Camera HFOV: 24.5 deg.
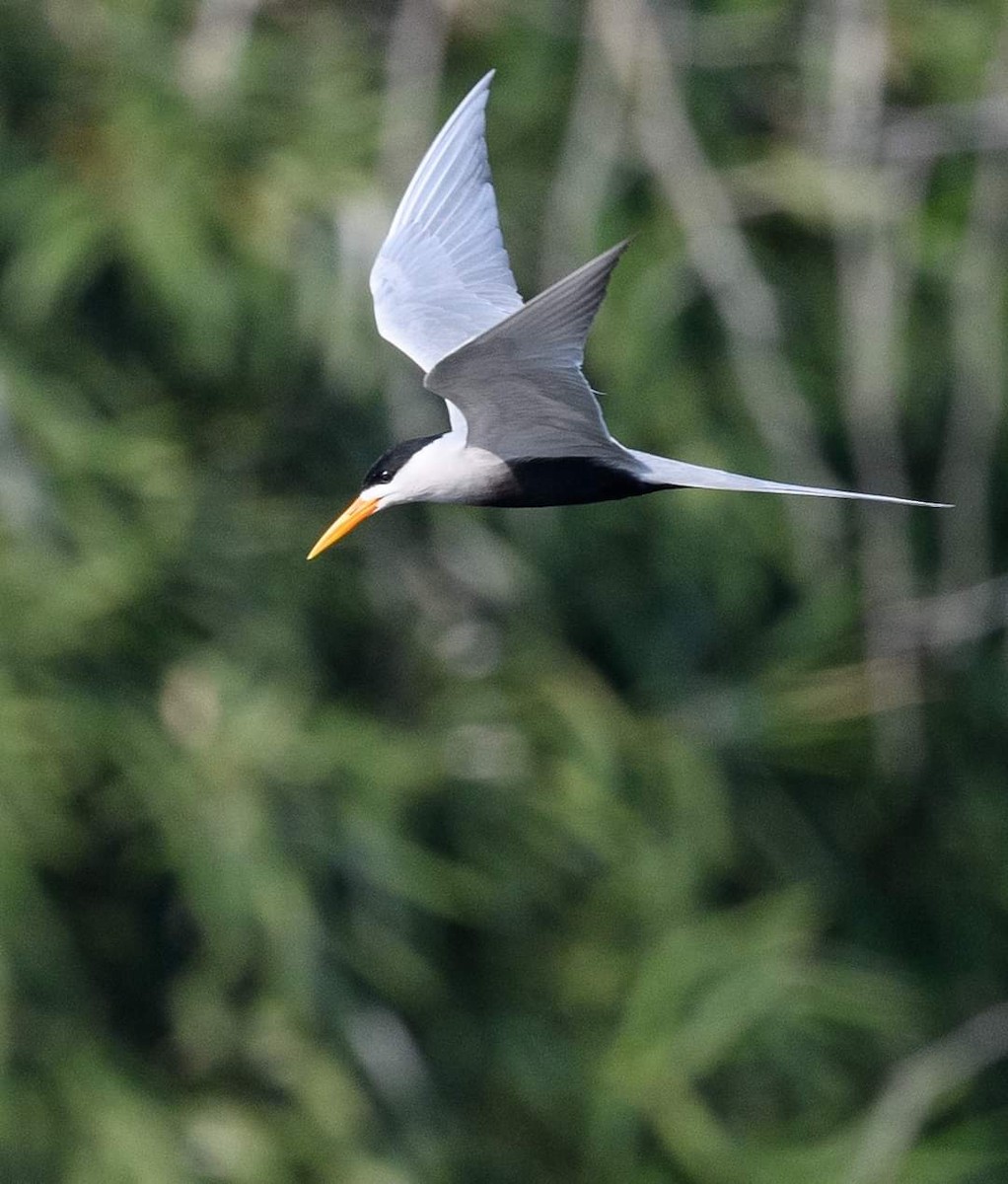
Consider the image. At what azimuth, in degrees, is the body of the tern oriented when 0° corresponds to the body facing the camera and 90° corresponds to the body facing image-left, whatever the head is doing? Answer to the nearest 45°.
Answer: approximately 90°

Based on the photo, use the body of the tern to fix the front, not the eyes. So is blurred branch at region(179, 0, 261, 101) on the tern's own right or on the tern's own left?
on the tern's own right

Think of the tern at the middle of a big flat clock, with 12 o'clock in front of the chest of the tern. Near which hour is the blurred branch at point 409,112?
The blurred branch is roughly at 3 o'clock from the tern.

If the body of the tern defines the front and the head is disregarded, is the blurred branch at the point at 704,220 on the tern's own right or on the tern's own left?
on the tern's own right

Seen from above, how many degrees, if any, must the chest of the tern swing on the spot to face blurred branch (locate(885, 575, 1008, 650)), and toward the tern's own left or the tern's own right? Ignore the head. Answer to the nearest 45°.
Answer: approximately 90° to the tern's own right

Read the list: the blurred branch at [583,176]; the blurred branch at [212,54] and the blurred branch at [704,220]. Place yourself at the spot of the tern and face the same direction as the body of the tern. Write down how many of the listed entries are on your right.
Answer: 3

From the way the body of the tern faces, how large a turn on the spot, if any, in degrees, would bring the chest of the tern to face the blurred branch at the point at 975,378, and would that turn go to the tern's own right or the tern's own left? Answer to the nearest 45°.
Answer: approximately 90° to the tern's own right

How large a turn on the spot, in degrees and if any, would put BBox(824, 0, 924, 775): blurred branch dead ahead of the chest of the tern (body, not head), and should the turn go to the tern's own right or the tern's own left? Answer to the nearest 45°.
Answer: approximately 90° to the tern's own right

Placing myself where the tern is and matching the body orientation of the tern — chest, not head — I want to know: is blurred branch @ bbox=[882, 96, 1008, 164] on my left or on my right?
on my right
